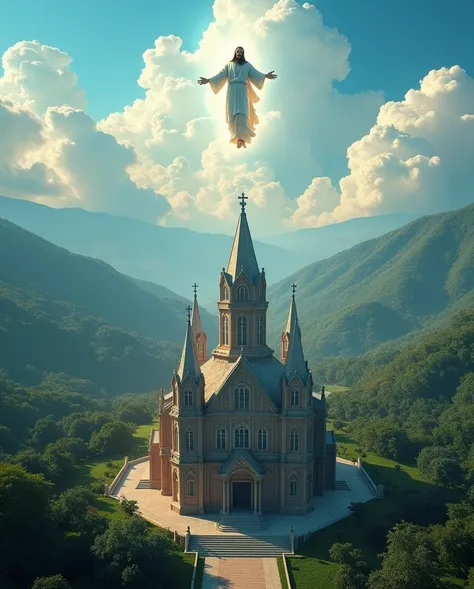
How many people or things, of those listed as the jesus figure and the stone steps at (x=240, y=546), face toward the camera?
2

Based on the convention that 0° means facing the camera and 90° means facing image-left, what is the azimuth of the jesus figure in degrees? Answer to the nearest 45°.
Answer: approximately 0°

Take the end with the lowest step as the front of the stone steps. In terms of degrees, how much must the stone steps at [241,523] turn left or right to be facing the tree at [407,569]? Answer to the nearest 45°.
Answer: approximately 45° to its left

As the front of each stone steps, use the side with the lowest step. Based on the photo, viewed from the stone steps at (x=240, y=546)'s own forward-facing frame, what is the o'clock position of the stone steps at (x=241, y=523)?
the stone steps at (x=241, y=523) is roughly at 6 o'clock from the stone steps at (x=240, y=546).

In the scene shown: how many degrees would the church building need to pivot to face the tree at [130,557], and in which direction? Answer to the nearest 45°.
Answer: approximately 45° to its right
